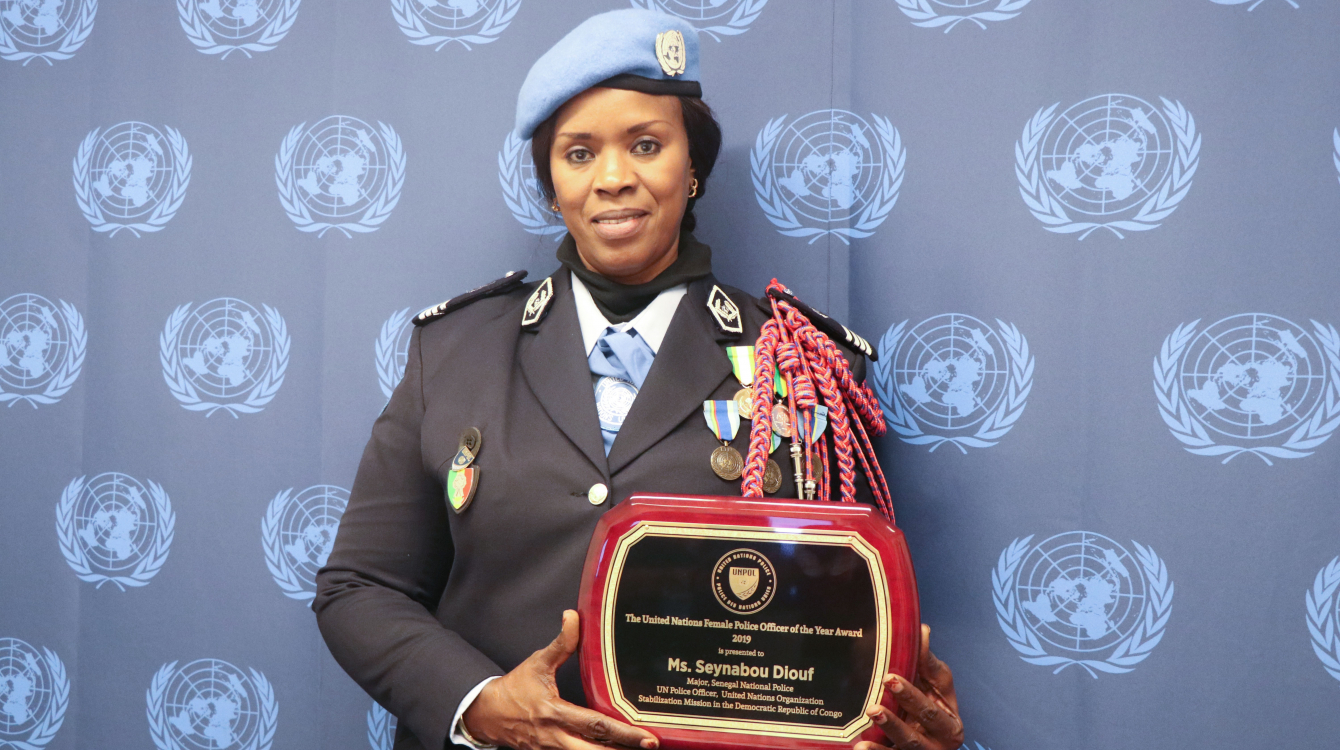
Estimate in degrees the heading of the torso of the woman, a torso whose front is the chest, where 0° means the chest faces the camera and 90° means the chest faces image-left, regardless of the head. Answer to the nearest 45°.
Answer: approximately 0°
